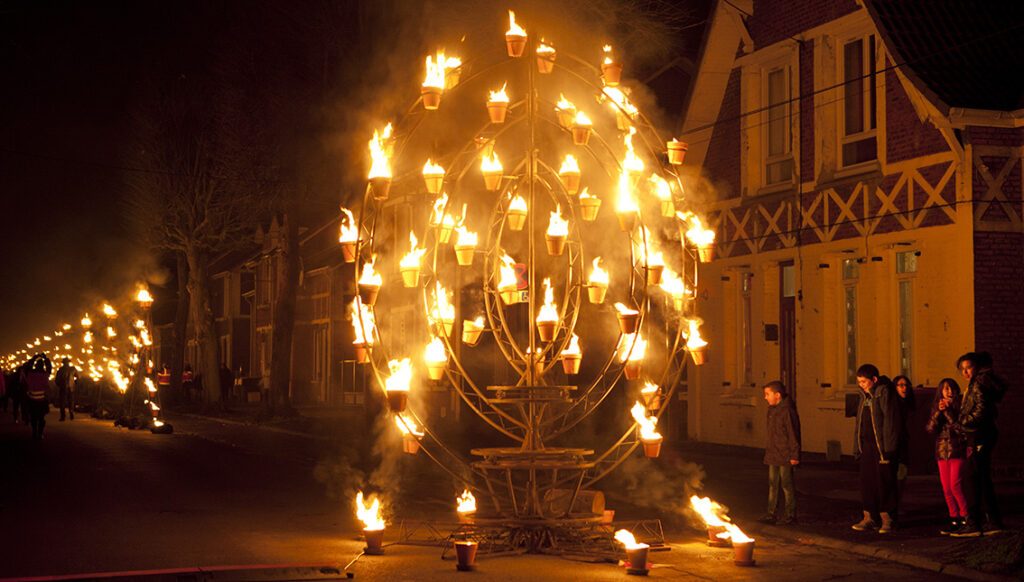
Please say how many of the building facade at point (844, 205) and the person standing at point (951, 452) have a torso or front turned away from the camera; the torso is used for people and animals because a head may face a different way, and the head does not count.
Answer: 0

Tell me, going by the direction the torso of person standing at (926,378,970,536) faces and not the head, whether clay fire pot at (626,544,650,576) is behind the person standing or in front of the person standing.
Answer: in front

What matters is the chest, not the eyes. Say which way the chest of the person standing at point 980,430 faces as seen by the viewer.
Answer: to the viewer's left

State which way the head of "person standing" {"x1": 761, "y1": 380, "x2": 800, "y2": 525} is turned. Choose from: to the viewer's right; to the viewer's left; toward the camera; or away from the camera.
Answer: to the viewer's left

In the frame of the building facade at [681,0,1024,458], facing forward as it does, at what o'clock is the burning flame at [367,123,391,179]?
The burning flame is roughly at 11 o'clock from the building facade.

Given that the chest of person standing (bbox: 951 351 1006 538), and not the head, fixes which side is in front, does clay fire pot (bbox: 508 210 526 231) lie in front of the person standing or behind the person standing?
in front

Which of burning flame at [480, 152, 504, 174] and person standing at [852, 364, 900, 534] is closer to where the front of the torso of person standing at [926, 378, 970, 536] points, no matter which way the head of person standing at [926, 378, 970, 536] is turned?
the burning flame

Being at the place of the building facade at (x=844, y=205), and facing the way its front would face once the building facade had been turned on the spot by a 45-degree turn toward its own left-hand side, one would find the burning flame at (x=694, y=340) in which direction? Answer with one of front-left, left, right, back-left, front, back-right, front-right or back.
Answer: front

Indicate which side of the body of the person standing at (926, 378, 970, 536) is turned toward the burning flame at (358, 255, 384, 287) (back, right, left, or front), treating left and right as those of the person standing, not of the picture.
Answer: front
